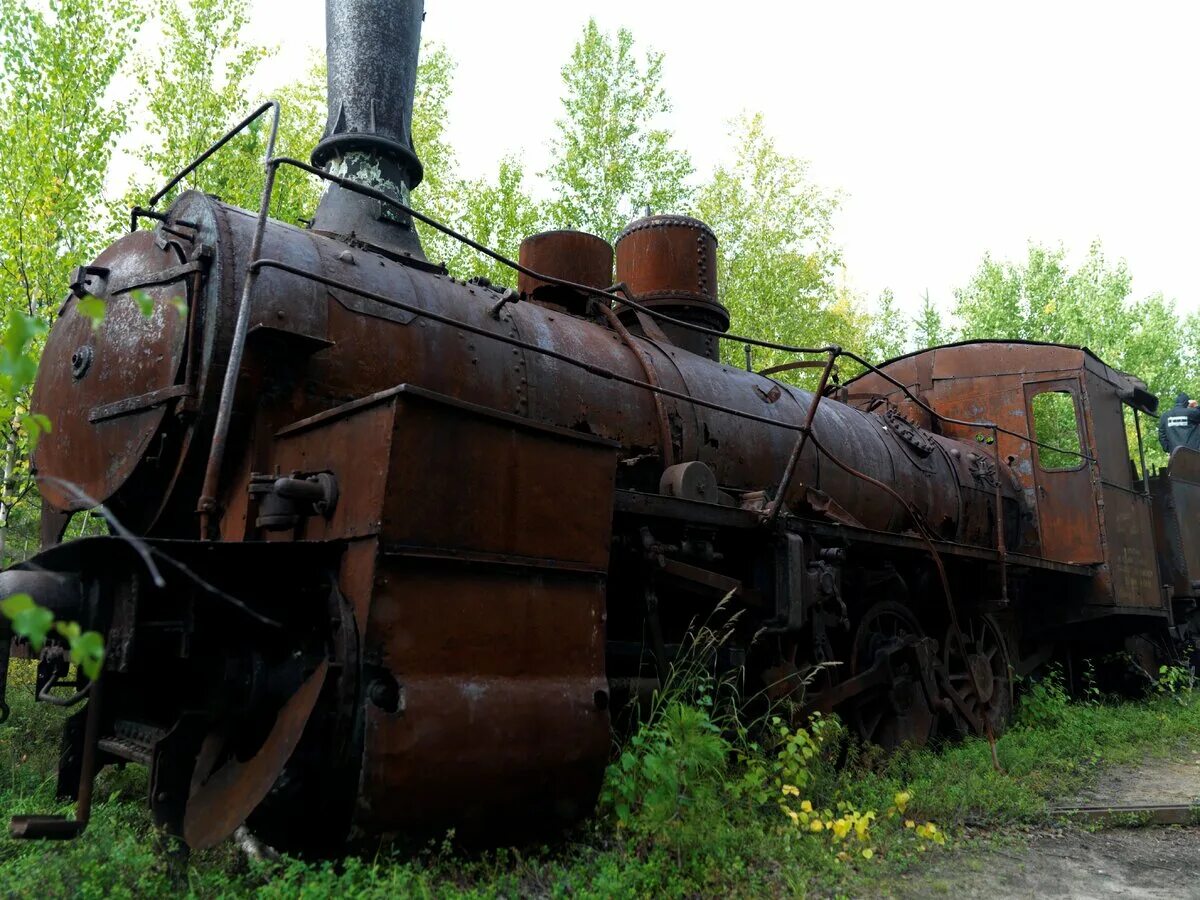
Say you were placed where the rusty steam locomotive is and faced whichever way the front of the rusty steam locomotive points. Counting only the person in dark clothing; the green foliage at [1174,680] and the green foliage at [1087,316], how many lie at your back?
3

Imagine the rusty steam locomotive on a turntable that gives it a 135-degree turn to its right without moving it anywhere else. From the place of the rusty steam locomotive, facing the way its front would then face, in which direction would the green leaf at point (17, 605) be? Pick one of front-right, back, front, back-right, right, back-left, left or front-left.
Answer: back

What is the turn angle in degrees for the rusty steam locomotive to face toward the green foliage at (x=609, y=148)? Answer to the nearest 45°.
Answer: approximately 135° to its right

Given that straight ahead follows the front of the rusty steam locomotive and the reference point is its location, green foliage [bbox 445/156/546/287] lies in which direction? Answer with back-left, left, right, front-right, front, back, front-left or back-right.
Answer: back-right

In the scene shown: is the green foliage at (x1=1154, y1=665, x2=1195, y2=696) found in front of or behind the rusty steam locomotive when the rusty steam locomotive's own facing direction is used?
behind

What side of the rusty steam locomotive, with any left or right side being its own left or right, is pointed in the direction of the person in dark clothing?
back

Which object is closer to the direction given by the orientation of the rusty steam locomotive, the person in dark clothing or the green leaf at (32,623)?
the green leaf

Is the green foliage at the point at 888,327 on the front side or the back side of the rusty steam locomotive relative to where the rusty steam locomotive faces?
on the back side

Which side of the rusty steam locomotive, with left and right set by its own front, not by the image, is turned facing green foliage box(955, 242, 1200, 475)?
back

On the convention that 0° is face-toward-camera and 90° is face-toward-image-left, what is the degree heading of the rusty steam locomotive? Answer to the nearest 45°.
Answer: approximately 45°
